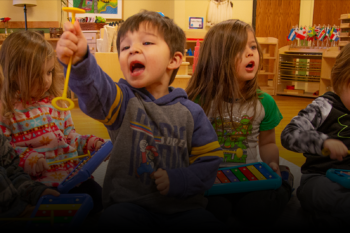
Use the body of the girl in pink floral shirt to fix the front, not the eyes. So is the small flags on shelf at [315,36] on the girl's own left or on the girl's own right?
on the girl's own left

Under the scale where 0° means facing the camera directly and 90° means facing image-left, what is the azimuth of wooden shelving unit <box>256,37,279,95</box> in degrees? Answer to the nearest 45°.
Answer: approximately 0°

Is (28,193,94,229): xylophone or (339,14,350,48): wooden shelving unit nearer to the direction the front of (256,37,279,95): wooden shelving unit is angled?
the xylophone

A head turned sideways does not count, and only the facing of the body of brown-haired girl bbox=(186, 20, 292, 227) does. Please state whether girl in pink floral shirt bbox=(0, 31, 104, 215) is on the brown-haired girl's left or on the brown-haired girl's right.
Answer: on the brown-haired girl's right

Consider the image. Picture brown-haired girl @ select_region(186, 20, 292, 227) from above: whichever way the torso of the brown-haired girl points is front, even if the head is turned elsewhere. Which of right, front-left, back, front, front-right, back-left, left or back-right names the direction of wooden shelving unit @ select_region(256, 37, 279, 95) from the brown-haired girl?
back

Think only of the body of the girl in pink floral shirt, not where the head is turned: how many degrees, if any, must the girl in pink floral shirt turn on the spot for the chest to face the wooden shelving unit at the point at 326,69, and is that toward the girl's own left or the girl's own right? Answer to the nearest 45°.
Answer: approximately 90° to the girl's own left

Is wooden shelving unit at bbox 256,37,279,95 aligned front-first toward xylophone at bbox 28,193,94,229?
yes

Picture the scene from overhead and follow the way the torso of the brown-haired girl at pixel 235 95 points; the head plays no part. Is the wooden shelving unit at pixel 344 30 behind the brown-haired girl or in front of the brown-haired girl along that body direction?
behind

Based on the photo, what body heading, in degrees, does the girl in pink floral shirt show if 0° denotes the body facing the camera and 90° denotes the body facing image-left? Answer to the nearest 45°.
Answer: approximately 315°

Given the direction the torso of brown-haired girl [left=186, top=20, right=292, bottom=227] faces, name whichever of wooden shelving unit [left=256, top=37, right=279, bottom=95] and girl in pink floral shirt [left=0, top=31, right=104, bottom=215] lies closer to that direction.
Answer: the girl in pink floral shirt

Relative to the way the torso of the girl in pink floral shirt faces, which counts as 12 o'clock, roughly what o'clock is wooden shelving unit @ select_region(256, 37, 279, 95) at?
The wooden shelving unit is roughly at 9 o'clock from the girl in pink floral shirt.

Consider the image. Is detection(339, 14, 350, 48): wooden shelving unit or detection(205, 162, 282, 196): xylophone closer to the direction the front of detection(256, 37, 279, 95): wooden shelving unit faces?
the xylophone

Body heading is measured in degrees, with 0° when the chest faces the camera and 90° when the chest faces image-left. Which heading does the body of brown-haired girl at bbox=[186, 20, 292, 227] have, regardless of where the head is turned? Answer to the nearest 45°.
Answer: approximately 0°
